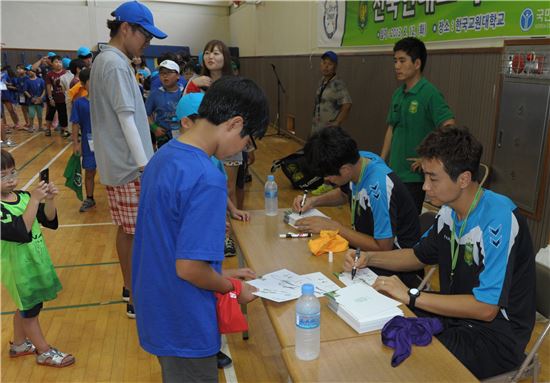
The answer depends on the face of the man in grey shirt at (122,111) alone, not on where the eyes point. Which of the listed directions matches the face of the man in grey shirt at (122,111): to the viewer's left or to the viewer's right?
to the viewer's right

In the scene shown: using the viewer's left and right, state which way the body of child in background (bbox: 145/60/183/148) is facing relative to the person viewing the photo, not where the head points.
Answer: facing the viewer

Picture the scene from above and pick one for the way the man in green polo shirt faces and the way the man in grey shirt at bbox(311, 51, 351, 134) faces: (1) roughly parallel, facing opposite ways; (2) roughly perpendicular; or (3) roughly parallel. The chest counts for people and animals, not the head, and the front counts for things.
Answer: roughly parallel

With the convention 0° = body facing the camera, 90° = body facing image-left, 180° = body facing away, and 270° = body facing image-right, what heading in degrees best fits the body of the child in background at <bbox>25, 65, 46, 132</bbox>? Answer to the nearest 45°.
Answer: approximately 0°

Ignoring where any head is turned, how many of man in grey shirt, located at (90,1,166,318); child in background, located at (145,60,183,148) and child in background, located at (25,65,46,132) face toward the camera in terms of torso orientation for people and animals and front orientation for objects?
2

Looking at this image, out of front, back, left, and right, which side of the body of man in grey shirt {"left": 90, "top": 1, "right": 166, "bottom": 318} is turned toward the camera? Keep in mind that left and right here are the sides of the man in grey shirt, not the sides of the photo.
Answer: right

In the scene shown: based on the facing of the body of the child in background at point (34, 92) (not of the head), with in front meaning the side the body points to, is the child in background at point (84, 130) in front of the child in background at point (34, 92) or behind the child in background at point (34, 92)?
in front

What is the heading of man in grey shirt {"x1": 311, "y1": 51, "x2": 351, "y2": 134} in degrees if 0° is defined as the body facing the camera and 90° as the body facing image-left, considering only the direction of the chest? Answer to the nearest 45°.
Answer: approximately 45°

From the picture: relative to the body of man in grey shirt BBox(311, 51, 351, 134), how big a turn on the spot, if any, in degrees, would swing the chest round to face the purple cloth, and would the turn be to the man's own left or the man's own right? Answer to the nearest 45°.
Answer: approximately 45° to the man's own left

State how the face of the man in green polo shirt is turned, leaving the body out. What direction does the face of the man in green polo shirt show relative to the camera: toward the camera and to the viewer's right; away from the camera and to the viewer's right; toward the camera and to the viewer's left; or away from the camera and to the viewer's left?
toward the camera and to the viewer's left

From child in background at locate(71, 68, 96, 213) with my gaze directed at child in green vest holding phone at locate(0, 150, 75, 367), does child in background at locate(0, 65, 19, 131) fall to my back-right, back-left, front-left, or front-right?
back-right

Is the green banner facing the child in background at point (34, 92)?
no

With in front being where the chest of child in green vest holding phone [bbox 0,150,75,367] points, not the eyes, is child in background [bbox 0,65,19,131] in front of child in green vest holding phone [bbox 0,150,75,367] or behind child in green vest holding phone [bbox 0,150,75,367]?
behind
